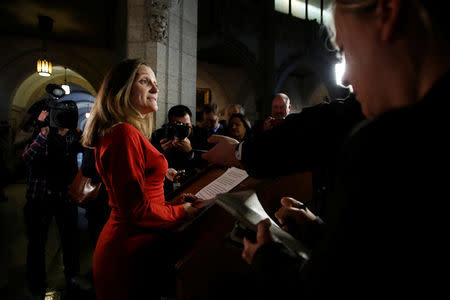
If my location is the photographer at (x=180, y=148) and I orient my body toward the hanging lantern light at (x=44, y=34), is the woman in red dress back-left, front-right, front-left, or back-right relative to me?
back-left

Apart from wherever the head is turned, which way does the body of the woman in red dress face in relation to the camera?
to the viewer's right

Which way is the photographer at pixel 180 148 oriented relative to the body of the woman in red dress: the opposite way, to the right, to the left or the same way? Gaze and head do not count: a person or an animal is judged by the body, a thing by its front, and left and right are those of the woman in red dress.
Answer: to the right

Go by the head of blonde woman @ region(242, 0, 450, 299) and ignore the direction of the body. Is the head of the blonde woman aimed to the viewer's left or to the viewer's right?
to the viewer's left

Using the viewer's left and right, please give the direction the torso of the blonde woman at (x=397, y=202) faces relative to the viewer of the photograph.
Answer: facing away from the viewer and to the left of the viewer

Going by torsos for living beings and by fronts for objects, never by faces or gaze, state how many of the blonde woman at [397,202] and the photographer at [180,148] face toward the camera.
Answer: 1

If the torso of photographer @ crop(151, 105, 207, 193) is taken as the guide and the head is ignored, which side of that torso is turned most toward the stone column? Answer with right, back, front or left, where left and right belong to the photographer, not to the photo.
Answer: back

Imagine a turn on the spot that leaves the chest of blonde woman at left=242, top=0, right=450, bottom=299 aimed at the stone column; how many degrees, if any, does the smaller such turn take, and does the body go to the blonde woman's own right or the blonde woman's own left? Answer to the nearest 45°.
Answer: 0° — they already face it
